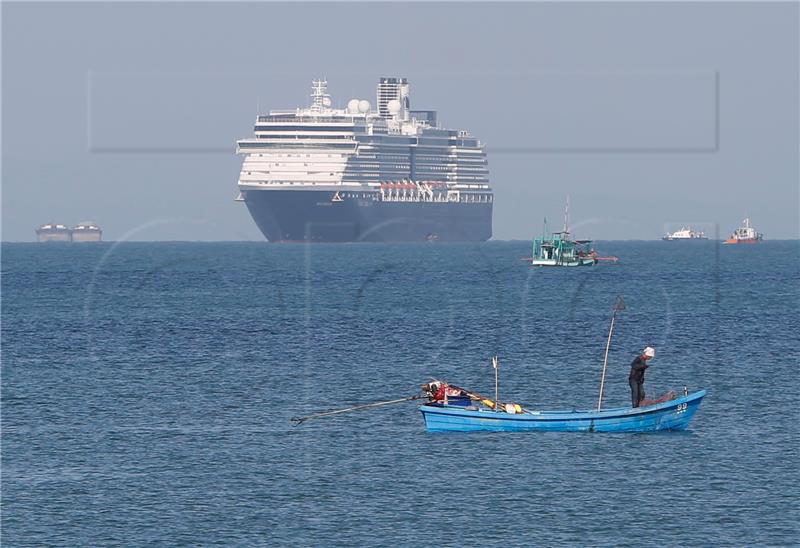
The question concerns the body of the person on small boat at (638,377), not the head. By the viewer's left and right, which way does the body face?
facing to the right of the viewer

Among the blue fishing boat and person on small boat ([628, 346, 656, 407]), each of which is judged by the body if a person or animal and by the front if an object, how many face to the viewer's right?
2

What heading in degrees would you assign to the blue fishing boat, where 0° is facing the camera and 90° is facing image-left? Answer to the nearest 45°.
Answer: approximately 270°

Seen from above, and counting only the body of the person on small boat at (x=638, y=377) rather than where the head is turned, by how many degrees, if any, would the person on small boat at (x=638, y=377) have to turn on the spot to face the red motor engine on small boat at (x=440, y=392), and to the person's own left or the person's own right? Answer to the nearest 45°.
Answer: approximately 180°
